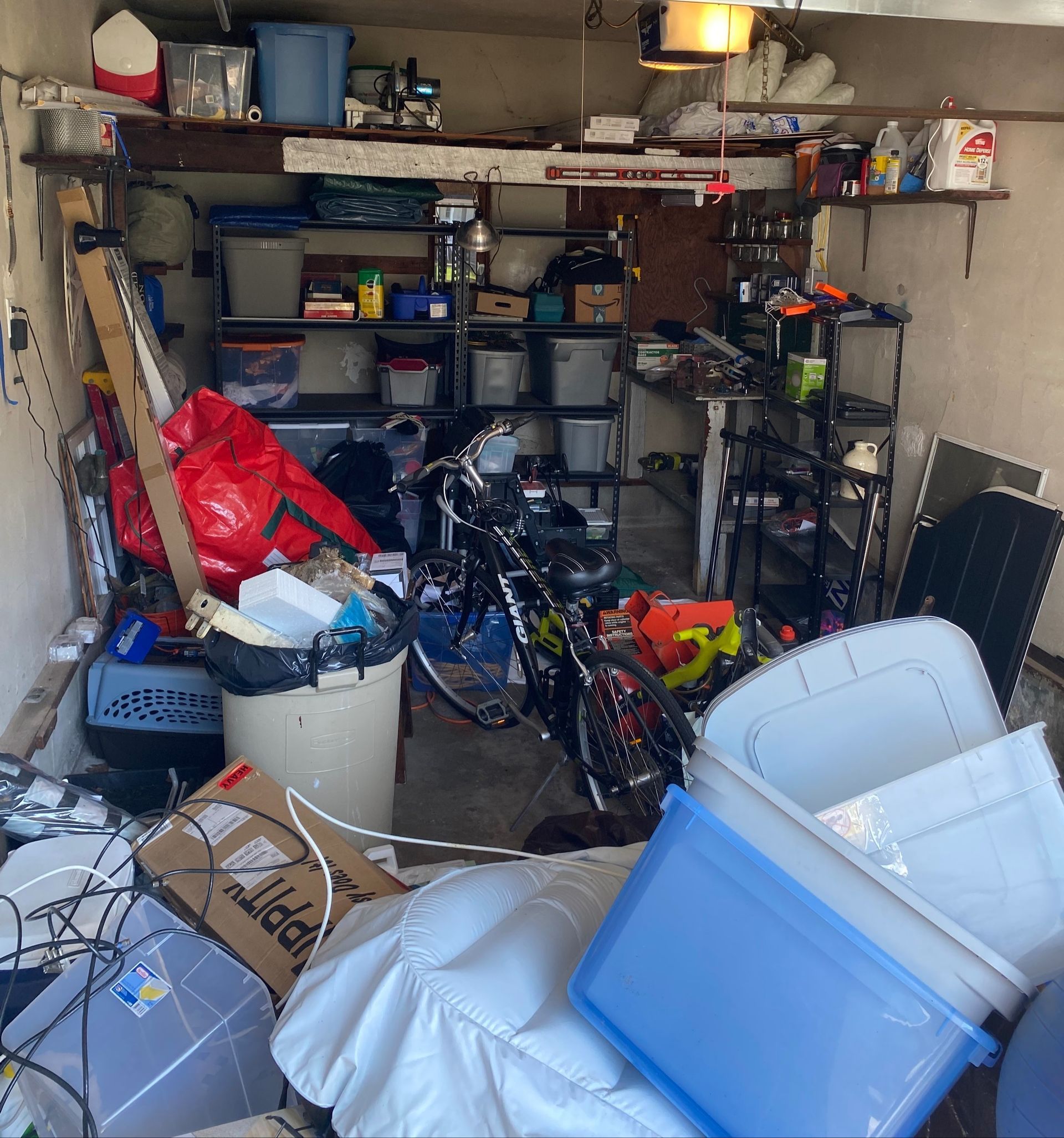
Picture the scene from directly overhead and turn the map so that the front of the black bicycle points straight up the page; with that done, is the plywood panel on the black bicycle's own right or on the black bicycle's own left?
on the black bicycle's own right

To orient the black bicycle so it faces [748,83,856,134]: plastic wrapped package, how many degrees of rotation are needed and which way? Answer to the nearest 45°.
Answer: approximately 90° to its right

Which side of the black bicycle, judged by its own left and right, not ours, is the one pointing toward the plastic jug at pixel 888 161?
right

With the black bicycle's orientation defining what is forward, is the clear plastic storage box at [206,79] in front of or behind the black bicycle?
in front

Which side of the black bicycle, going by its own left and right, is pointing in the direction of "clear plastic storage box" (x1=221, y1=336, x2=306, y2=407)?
front

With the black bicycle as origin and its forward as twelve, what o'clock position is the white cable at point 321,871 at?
The white cable is roughly at 8 o'clock from the black bicycle.

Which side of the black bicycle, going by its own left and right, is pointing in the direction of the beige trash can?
left

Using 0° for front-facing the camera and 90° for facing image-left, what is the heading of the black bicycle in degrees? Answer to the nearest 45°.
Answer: approximately 135°

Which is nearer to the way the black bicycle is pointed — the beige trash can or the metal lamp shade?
the metal lamp shade

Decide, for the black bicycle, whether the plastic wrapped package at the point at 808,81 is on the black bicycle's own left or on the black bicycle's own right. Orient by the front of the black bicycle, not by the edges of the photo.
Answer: on the black bicycle's own right

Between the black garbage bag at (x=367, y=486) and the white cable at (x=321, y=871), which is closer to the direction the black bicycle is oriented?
the black garbage bag

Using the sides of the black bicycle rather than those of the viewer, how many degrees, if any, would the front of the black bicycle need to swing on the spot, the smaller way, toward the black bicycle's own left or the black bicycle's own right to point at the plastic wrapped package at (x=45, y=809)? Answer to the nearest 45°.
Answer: approximately 90° to the black bicycle's own left

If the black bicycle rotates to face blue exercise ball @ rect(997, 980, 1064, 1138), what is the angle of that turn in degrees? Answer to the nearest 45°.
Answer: approximately 135° to its left

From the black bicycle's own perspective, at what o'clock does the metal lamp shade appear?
The metal lamp shade is roughly at 1 o'clock from the black bicycle.
